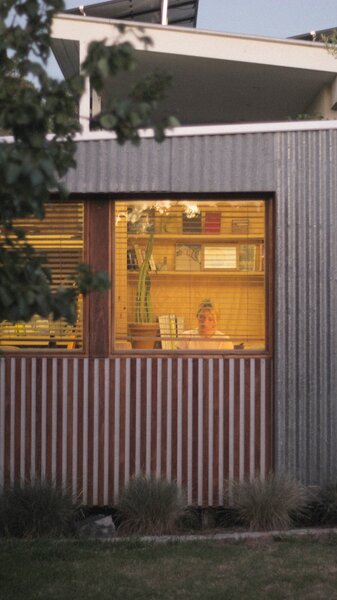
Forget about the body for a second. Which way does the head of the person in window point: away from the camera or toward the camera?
toward the camera

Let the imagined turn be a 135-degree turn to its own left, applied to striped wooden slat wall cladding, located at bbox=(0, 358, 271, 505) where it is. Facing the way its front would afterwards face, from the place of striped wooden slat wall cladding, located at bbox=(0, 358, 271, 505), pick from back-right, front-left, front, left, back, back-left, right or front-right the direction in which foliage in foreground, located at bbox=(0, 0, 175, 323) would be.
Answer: back-right

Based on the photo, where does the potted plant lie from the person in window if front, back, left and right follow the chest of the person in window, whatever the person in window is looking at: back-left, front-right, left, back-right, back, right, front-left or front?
right

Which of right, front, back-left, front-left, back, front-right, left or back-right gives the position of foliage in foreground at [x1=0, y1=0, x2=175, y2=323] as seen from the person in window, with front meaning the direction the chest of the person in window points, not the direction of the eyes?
front

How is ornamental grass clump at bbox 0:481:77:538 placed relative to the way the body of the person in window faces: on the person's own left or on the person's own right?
on the person's own right

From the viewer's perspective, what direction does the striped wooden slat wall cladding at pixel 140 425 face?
toward the camera

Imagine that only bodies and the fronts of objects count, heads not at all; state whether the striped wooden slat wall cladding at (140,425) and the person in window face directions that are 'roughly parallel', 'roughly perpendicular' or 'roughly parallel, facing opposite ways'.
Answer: roughly parallel

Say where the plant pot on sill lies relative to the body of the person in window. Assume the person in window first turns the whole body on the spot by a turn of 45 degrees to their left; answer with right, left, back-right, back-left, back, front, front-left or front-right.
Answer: back-right

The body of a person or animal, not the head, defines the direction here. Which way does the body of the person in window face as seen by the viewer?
toward the camera

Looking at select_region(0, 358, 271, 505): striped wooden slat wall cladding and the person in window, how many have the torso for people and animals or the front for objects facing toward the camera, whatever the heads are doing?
2

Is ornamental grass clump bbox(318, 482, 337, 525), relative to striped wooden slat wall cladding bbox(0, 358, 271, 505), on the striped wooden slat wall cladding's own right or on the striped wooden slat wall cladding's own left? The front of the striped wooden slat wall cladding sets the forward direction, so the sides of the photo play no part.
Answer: on the striped wooden slat wall cladding's own left
